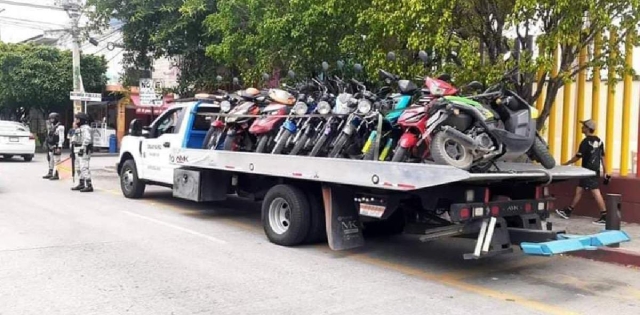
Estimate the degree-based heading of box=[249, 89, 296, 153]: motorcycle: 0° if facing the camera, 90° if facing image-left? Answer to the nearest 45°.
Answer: approximately 45°

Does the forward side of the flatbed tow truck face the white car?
yes

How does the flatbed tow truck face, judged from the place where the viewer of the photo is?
facing away from the viewer and to the left of the viewer

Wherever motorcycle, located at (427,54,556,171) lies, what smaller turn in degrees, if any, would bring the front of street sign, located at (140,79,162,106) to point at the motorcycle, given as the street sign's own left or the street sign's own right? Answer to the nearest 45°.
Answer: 0° — it already faces it

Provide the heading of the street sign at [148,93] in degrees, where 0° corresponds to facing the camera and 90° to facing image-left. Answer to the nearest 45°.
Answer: approximately 0°

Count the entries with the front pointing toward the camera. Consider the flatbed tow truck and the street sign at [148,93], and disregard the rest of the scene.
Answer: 1
